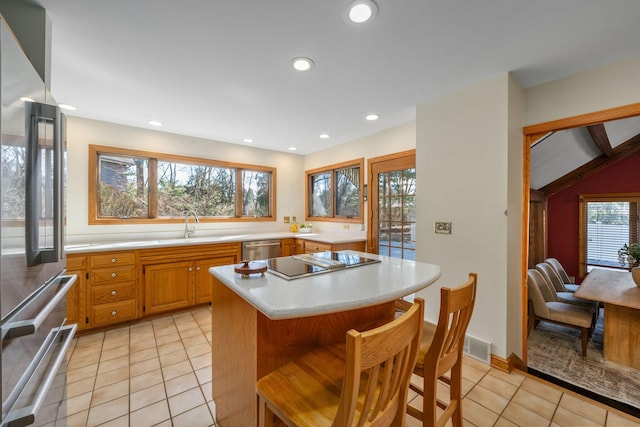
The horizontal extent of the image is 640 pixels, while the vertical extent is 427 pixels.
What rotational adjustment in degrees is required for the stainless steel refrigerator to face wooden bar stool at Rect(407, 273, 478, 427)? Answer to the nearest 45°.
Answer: approximately 45° to its right

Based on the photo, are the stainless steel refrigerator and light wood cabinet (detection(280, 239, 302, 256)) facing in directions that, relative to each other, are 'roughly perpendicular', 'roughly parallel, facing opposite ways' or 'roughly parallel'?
roughly perpendicular

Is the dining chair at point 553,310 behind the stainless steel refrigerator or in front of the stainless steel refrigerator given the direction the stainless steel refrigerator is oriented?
in front

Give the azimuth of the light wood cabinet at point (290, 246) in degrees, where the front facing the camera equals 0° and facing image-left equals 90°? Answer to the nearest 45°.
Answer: approximately 315°

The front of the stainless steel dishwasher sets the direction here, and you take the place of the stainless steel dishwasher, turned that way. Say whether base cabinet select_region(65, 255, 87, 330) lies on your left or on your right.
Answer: on your right

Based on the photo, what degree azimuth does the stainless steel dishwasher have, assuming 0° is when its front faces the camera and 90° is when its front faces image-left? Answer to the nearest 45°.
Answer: approximately 315°

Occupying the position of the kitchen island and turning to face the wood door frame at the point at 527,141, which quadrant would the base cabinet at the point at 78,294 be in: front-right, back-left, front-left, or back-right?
back-left

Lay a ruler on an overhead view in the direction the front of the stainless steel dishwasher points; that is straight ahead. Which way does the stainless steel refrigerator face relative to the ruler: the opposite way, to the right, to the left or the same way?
to the left

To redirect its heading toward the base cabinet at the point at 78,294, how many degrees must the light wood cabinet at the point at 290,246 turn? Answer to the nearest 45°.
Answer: approximately 90° to its right

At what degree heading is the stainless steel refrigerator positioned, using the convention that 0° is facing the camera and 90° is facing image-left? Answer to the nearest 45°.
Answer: approximately 270°
